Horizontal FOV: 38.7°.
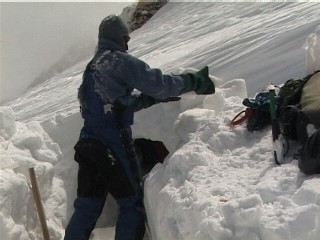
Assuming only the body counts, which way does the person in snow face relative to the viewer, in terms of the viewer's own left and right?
facing away from the viewer and to the right of the viewer

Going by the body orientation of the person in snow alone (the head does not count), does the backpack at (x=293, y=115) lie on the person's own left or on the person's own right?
on the person's own right

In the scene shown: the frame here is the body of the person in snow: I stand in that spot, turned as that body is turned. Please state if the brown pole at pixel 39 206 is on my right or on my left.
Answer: on my left

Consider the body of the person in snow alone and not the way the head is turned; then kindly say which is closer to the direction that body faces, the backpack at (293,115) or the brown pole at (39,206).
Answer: the backpack
